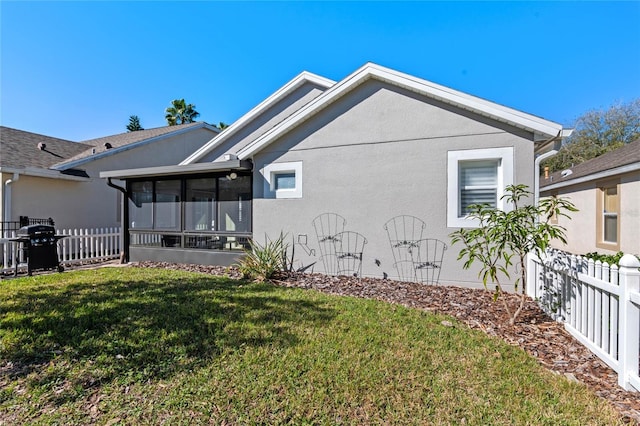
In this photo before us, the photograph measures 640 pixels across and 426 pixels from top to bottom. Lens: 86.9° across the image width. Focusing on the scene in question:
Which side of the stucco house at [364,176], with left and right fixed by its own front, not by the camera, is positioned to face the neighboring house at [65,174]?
left

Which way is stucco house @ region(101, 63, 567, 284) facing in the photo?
away from the camera

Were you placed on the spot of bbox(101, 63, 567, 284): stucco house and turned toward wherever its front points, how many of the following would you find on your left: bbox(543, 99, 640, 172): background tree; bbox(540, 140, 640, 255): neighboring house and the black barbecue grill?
1

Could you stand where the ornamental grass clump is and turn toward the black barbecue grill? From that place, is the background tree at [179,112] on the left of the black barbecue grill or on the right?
right

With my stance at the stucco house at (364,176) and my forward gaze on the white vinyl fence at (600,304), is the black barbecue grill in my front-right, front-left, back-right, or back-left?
back-right

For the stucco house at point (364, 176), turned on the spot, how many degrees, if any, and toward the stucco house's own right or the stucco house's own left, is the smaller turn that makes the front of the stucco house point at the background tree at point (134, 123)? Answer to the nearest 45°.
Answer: approximately 45° to the stucco house's own left

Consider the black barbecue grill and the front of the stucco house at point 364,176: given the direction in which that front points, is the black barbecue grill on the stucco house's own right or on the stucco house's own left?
on the stucco house's own left

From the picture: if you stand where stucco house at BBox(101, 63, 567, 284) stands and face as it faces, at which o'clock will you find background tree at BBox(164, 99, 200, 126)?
The background tree is roughly at 11 o'clock from the stucco house.

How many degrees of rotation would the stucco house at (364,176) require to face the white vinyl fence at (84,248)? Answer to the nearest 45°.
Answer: approximately 90° to its left

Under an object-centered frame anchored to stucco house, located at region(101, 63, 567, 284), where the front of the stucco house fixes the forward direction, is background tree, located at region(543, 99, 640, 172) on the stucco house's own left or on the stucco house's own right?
on the stucco house's own right
